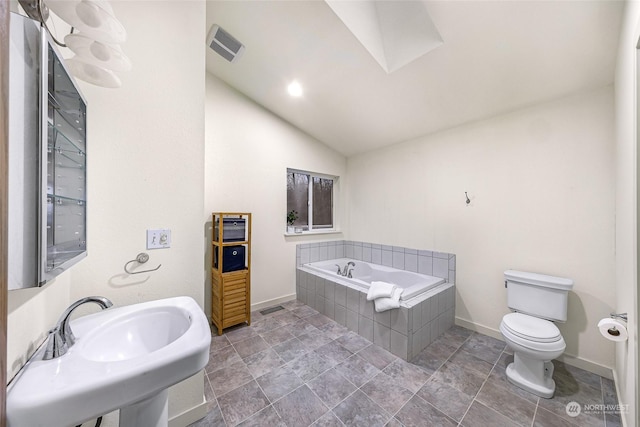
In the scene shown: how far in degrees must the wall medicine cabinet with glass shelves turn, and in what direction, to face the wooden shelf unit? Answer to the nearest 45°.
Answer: approximately 45° to its left

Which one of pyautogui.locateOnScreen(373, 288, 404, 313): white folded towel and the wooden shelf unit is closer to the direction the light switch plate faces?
the white folded towel

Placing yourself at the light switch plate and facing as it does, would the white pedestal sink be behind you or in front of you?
in front

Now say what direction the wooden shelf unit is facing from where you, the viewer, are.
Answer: facing the viewer and to the right of the viewer

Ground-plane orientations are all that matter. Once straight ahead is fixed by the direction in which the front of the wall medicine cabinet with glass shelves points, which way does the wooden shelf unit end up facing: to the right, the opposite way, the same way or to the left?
to the right

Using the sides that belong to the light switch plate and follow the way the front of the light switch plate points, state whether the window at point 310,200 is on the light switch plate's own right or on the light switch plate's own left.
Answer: on the light switch plate's own left

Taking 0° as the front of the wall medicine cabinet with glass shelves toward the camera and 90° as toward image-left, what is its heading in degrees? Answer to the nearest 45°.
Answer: approximately 270°
